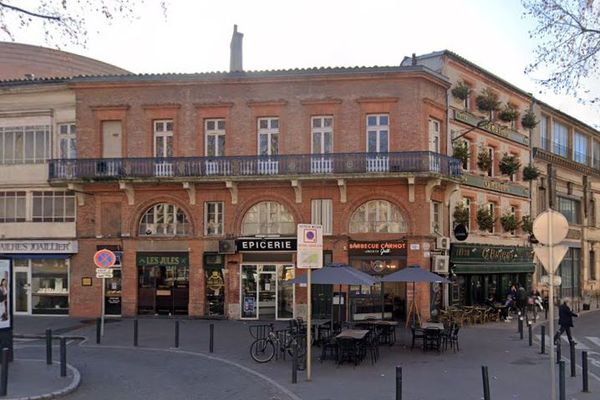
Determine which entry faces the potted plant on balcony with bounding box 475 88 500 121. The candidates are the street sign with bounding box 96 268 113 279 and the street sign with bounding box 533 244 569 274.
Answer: the street sign with bounding box 533 244 569 274

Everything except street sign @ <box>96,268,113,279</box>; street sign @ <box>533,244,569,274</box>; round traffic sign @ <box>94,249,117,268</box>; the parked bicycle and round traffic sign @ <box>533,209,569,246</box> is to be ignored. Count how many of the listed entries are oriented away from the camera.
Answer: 2

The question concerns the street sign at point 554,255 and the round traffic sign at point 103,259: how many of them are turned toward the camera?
1

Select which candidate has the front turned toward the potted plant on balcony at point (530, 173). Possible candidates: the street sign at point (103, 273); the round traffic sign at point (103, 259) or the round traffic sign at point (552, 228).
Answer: the round traffic sign at point (552, 228)

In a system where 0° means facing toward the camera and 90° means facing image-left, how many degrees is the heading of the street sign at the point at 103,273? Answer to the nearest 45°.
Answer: approximately 0°

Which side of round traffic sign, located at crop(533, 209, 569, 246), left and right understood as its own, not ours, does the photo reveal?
back

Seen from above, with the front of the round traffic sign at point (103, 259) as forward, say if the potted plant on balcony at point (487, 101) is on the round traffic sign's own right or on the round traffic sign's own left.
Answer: on the round traffic sign's own left

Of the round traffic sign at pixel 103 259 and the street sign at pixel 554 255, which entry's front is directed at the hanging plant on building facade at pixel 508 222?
the street sign

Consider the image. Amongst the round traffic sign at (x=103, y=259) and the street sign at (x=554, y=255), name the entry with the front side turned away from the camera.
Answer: the street sign

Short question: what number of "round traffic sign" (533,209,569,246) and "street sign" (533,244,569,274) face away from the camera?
2

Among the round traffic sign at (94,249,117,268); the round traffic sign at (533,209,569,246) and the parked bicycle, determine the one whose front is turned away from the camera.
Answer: the round traffic sign at (533,209,569,246)

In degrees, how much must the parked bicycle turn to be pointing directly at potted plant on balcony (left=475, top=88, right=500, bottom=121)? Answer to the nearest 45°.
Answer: approximately 90° to its left
